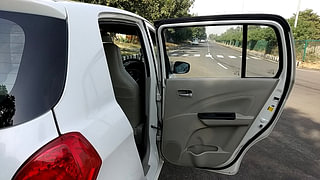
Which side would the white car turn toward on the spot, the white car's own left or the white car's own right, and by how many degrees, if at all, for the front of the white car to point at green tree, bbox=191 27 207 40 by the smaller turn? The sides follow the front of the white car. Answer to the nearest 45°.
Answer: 0° — it already faces it

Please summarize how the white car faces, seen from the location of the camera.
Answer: facing away from the viewer and to the right of the viewer

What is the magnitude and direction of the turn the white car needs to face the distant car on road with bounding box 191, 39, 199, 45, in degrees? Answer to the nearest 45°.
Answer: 0° — it already faces it

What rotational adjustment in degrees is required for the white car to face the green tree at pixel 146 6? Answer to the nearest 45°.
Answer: approximately 45° to its left
